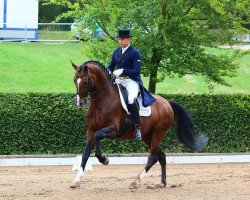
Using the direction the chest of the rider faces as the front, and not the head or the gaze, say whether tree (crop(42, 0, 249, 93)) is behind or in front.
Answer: behind

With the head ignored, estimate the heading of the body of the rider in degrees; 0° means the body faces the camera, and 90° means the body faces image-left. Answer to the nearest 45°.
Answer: approximately 45°
